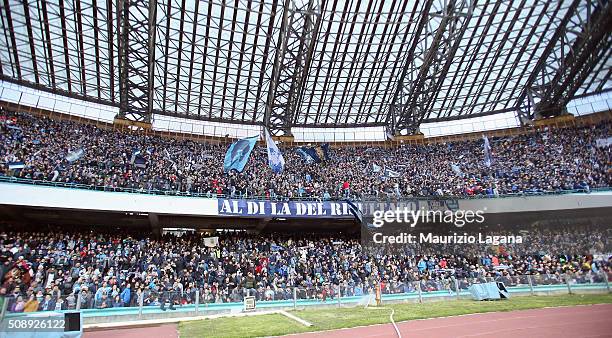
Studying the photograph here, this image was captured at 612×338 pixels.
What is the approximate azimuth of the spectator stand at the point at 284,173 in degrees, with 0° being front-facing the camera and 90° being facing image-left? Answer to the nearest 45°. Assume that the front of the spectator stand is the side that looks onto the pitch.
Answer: approximately 0°
